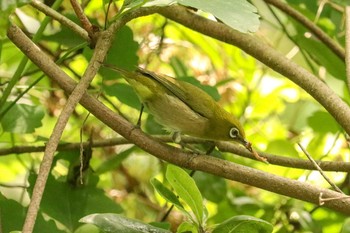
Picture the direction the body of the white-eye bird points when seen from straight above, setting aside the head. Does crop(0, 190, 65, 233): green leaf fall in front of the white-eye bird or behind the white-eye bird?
behind

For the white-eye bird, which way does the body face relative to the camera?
to the viewer's right

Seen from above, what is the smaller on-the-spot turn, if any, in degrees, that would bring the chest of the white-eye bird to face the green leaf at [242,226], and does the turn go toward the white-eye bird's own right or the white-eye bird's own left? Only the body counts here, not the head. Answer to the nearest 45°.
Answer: approximately 90° to the white-eye bird's own right

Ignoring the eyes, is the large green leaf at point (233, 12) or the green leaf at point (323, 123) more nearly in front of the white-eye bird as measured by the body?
the green leaf

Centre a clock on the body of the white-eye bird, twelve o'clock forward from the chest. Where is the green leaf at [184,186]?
The green leaf is roughly at 3 o'clock from the white-eye bird.
